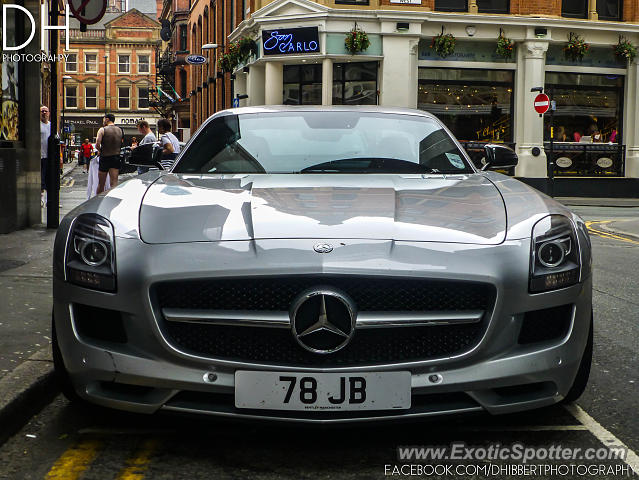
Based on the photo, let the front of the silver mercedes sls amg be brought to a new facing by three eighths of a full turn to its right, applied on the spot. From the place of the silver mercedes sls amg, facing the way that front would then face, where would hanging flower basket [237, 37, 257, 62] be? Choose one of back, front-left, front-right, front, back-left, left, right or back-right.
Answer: front-right

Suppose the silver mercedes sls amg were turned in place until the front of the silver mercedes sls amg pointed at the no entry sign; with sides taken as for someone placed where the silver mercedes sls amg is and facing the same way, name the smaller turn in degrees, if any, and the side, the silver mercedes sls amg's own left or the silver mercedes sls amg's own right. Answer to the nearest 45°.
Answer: approximately 180°

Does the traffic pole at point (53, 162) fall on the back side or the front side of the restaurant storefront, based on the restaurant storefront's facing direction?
on the front side

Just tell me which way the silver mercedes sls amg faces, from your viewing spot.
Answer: facing the viewer

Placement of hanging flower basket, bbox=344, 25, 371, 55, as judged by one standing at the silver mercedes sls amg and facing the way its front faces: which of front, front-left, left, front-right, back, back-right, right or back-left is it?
back

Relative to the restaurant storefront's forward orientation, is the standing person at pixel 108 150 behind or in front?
in front

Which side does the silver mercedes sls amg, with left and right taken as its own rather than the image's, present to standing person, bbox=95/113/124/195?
back

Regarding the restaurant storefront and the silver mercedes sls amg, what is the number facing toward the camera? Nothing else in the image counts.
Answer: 2

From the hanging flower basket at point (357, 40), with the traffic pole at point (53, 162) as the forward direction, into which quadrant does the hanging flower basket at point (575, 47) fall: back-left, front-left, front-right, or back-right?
back-left

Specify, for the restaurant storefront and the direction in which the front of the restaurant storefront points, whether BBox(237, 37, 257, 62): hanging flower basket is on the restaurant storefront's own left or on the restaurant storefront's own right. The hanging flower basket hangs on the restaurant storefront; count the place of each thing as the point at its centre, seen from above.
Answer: on the restaurant storefront's own right

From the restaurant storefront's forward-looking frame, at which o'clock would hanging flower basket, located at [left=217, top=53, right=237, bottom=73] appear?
The hanging flower basket is roughly at 4 o'clock from the restaurant storefront.

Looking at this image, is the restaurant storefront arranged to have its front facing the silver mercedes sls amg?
yes
